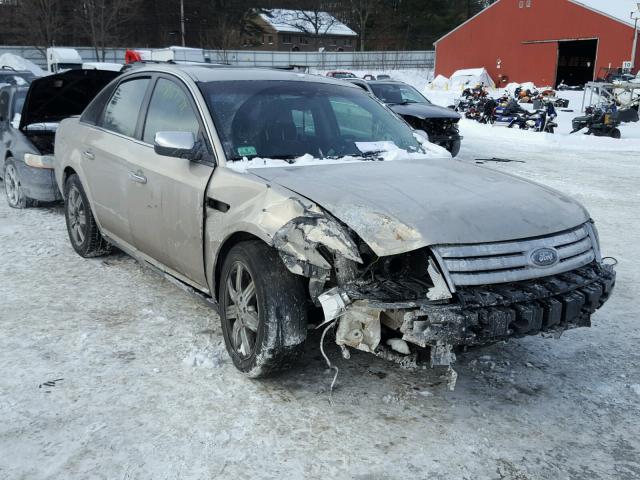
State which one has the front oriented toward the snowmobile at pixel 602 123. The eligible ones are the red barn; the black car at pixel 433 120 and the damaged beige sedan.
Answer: the red barn

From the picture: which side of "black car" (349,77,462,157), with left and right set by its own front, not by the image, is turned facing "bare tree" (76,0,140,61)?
back

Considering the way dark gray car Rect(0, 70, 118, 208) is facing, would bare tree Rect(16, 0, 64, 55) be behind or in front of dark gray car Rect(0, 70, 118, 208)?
behind

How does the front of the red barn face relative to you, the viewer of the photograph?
facing the viewer

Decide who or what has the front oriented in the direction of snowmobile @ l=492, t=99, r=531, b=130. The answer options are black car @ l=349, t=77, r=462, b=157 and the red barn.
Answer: the red barn

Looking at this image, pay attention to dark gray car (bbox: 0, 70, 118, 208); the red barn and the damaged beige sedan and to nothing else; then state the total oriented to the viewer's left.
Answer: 0

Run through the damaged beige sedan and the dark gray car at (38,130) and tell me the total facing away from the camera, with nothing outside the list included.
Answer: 0

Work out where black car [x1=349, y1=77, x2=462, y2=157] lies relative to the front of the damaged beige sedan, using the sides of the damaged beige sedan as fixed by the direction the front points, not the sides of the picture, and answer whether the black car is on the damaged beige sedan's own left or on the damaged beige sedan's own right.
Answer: on the damaged beige sedan's own left

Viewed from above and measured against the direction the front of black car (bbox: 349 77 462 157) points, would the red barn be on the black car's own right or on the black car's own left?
on the black car's own left

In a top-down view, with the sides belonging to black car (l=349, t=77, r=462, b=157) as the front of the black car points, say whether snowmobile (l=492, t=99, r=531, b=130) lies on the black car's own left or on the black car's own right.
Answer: on the black car's own left

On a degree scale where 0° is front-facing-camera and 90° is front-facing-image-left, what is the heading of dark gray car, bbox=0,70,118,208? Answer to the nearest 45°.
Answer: approximately 315°

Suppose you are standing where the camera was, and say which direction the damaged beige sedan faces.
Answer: facing the viewer and to the right of the viewer

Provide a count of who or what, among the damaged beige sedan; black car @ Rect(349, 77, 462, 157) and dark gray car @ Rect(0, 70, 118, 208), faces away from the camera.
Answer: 0

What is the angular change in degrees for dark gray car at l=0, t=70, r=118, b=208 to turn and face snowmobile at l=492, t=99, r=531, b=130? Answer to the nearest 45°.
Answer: approximately 90° to its left

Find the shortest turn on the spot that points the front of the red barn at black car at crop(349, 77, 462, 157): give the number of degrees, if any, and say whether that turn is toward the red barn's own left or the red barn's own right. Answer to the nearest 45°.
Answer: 0° — it already faces it

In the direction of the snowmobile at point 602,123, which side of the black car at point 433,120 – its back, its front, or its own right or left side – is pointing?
left
